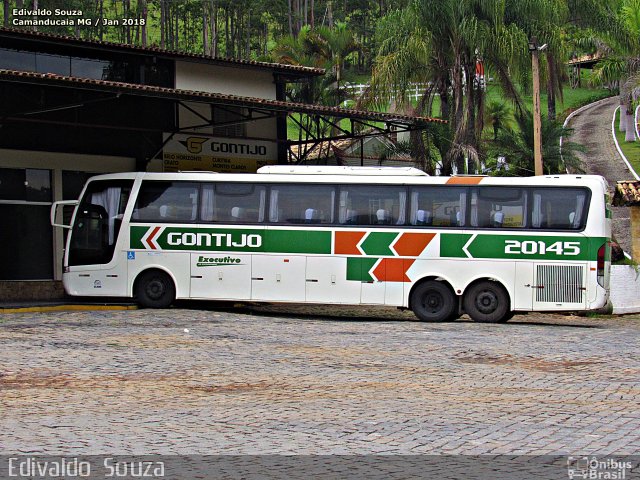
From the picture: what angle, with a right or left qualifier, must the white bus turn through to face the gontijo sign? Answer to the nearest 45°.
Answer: approximately 45° to its right

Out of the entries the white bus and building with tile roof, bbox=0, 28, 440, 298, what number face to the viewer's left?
1

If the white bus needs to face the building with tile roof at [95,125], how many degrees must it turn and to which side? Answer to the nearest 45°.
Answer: approximately 45° to its right

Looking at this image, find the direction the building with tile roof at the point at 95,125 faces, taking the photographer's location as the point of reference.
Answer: facing the viewer and to the right of the viewer

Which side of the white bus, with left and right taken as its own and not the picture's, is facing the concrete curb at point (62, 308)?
front

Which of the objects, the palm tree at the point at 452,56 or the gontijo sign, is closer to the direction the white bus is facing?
the gontijo sign

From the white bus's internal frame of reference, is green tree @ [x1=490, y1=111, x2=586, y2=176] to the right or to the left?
on its right

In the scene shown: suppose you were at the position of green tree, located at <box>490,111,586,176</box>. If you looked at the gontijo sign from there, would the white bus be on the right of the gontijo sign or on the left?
left

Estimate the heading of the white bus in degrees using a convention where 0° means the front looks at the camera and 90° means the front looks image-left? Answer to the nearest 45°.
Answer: approximately 90°
